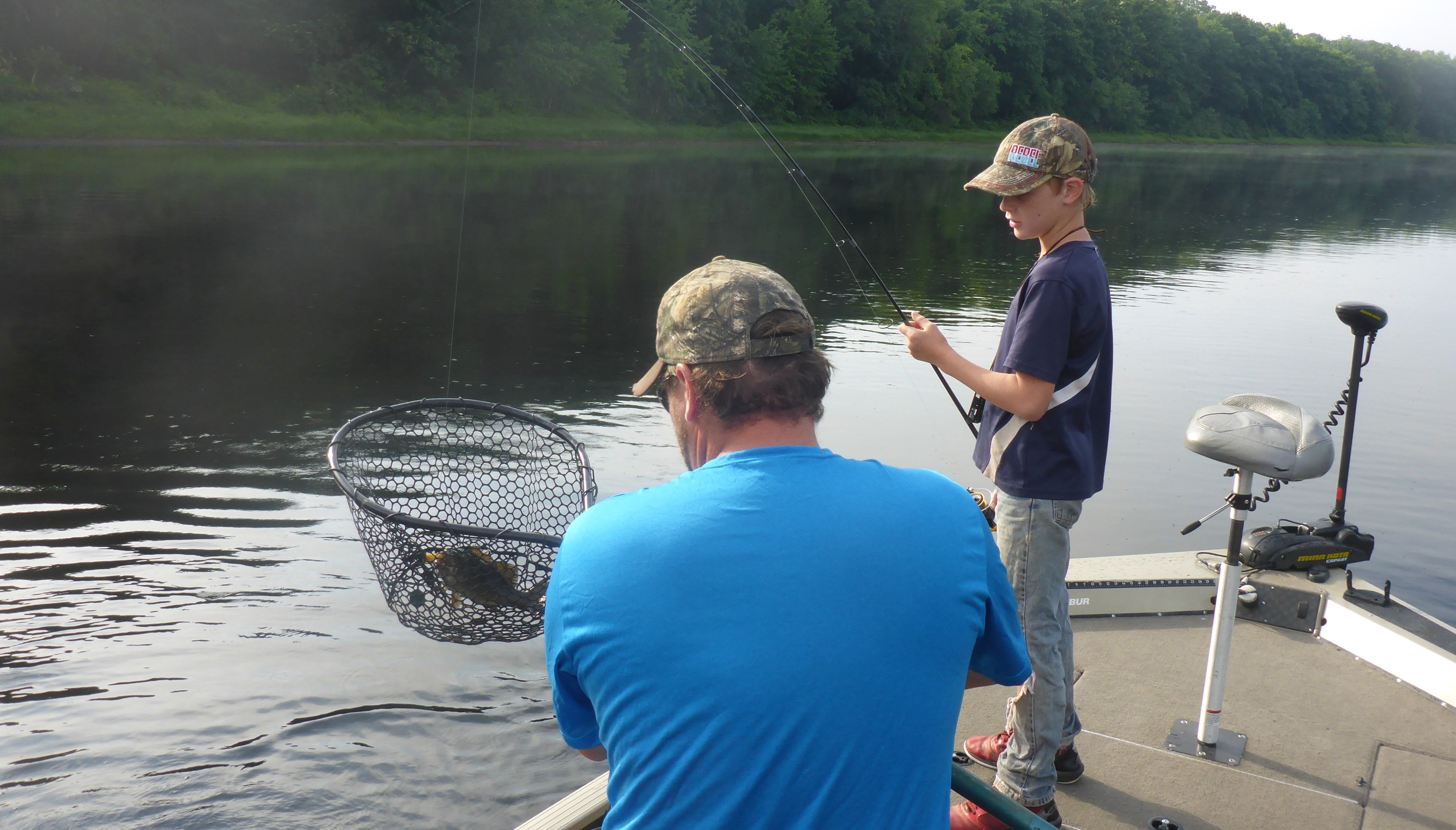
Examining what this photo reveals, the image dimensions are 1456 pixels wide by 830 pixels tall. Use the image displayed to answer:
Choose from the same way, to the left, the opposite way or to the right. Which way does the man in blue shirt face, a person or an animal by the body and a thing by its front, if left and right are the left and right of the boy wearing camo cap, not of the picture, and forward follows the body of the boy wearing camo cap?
to the right

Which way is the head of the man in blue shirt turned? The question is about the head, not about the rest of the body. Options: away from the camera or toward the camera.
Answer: away from the camera

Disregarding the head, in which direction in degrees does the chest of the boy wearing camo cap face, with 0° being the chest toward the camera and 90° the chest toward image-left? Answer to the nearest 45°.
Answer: approximately 90°

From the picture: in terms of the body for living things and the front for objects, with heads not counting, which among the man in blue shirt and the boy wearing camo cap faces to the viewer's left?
the boy wearing camo cap

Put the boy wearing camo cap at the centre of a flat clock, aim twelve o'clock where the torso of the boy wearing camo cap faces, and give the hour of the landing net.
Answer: The landing net is roughly at 11 o'clock from the boy wearing camo cap.

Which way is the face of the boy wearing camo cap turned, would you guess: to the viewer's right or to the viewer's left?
to the viewer's left

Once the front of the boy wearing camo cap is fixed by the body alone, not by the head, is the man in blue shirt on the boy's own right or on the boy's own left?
on the boy's own left

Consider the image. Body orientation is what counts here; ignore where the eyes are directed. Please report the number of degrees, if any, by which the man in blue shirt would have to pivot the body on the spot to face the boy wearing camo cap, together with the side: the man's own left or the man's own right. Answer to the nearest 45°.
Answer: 0° — they already face them

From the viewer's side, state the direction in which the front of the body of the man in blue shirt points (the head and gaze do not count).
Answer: away from the camera

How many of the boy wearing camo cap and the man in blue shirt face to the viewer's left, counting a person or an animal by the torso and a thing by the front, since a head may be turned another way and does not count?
1
